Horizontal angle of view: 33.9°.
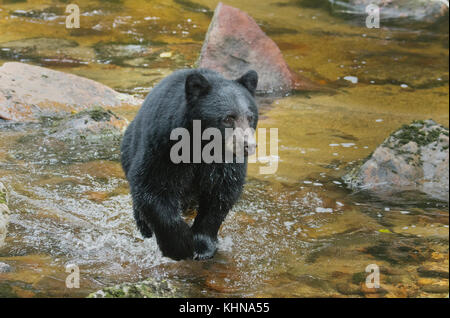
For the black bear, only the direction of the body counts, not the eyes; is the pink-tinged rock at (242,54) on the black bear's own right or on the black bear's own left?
on the black bear's own left

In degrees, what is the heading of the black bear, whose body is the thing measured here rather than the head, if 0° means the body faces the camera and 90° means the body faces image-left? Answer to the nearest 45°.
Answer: approximately 315°

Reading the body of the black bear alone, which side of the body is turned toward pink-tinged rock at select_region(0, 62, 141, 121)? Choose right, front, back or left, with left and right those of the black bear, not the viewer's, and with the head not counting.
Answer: back

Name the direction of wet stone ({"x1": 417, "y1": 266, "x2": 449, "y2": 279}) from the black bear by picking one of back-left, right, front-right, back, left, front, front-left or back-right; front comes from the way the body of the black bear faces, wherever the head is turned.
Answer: front-left

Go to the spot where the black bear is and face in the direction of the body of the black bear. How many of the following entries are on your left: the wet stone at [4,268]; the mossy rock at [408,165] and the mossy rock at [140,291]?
1

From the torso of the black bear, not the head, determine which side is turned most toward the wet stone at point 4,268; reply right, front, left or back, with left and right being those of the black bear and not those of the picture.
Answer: right

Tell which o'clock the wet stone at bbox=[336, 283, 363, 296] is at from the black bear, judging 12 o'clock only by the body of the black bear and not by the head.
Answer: The wet stone is roughly at 11 o'clock from the black bear.

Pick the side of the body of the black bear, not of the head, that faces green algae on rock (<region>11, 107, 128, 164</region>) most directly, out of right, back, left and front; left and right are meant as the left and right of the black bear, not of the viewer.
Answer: back

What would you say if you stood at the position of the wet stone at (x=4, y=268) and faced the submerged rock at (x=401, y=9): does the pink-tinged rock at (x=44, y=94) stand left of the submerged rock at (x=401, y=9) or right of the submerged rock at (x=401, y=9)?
left

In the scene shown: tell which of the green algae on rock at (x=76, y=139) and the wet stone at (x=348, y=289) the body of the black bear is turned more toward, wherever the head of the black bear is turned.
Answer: the wet stone

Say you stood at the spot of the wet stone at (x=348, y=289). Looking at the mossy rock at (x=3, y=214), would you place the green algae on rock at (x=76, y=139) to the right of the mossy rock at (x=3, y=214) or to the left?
right

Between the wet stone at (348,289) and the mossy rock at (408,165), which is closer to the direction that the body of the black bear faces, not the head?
the wet stone

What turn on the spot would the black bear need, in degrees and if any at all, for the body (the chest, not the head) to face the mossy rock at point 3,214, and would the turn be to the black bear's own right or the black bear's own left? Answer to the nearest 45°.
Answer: approximately 135° to the black bear's own right
